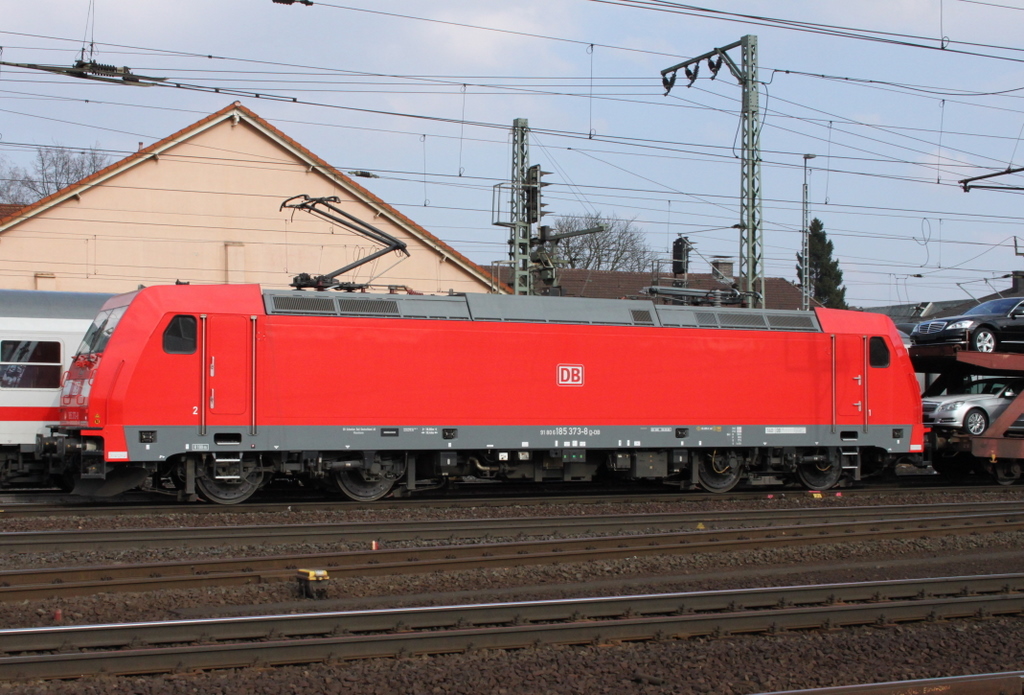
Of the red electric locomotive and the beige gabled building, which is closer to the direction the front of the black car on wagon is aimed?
the red electric locomotive

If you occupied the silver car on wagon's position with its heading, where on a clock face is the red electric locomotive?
The red electric locomotive is roughly at 12 o'clock from the silver car on wagon.

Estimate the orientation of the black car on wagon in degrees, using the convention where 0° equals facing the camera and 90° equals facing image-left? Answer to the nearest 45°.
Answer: approximately 45°

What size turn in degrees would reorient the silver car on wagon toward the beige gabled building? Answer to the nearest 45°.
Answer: approximately 45° to its right

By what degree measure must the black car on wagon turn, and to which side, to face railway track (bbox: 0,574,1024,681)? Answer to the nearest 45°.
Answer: approximately 45° to its left

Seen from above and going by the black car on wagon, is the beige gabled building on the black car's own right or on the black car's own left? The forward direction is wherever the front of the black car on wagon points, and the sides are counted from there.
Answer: on the black car's own right
